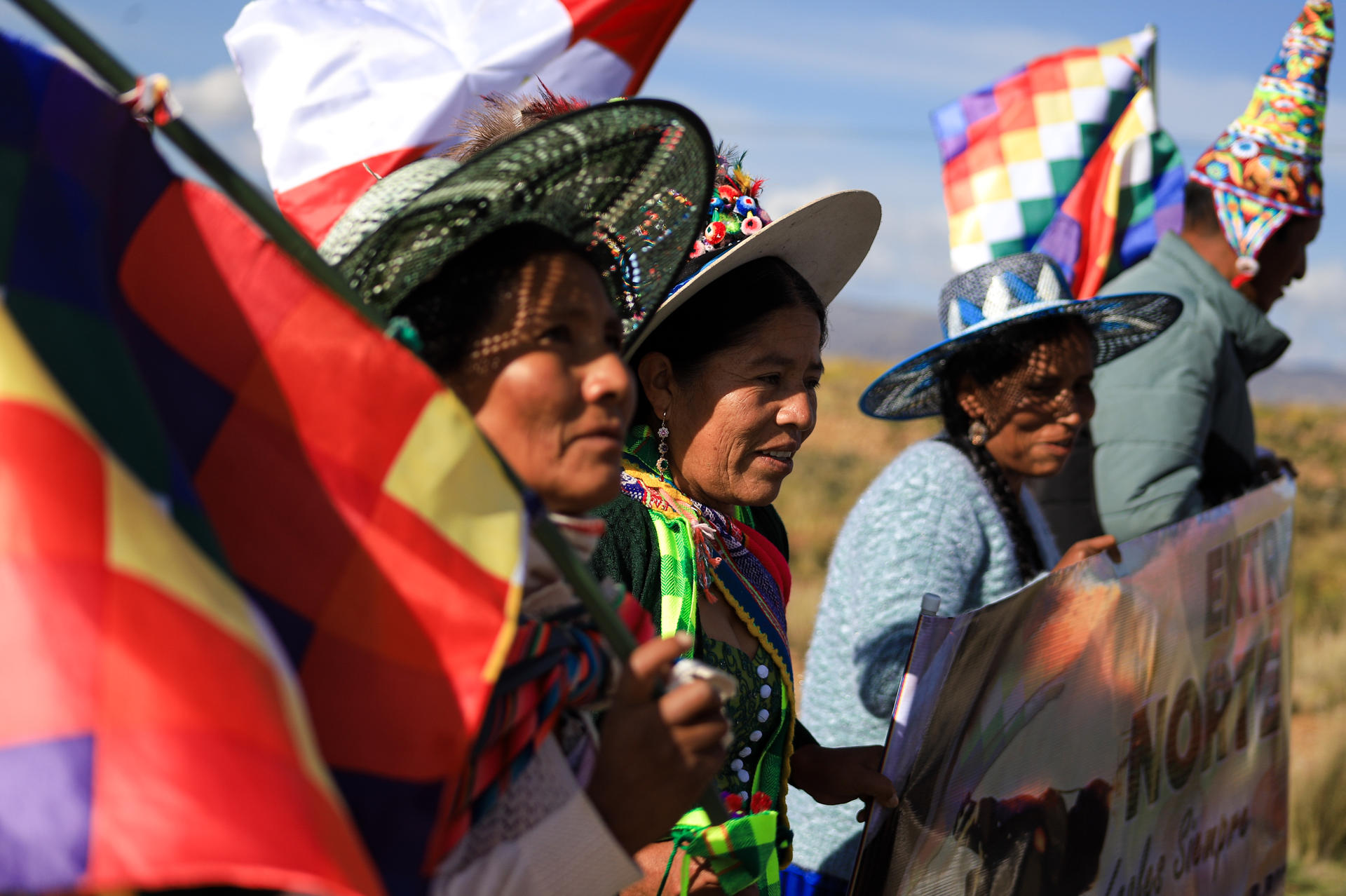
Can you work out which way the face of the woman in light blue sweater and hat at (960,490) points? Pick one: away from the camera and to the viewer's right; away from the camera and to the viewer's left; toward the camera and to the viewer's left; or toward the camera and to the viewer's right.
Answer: toward the camera and to the viewer's right

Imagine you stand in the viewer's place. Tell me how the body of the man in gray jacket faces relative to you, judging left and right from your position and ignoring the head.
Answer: facing to the right of the viewer

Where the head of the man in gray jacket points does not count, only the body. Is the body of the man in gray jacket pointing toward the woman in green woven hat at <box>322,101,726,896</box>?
no

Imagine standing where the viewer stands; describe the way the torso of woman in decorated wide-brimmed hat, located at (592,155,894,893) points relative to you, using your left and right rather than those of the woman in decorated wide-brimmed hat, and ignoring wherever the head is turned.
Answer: facing the viewer and to the right of the viewer

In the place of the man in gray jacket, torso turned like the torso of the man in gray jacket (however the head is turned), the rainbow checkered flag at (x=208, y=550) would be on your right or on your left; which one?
on your right

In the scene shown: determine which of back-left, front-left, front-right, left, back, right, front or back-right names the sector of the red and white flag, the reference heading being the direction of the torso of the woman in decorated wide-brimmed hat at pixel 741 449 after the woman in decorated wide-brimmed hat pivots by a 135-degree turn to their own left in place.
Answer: front-left

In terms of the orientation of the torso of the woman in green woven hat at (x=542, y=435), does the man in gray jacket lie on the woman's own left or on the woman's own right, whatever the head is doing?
on the woman's own left

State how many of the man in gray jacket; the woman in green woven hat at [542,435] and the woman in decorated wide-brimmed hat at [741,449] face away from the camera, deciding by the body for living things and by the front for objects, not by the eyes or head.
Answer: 0

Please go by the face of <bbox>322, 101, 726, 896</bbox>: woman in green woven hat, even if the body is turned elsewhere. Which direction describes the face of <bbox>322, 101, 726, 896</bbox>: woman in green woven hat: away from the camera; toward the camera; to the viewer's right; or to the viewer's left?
to the viewer's right

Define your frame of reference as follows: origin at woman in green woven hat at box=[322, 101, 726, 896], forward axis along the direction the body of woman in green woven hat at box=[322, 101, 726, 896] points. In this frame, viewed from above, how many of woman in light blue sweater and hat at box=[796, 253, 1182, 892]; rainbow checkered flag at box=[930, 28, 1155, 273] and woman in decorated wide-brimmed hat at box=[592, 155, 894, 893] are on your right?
0

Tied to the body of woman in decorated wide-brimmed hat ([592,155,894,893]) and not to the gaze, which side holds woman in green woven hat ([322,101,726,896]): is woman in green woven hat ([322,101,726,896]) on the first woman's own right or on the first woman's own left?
on the first woman's own right

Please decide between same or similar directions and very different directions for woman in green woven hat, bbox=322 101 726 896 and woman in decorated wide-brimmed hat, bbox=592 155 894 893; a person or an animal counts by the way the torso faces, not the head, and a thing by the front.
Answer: same or similar directions

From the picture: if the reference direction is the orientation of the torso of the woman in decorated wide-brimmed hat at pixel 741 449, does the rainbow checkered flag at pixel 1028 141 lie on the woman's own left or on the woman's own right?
on the woman's own left

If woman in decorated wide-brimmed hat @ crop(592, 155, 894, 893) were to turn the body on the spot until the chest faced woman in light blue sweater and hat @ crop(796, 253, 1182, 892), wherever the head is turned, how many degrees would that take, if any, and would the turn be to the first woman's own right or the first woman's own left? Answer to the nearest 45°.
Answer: approximately 90° to the first woman's own left

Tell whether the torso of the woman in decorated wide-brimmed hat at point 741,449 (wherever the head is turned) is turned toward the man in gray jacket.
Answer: no
